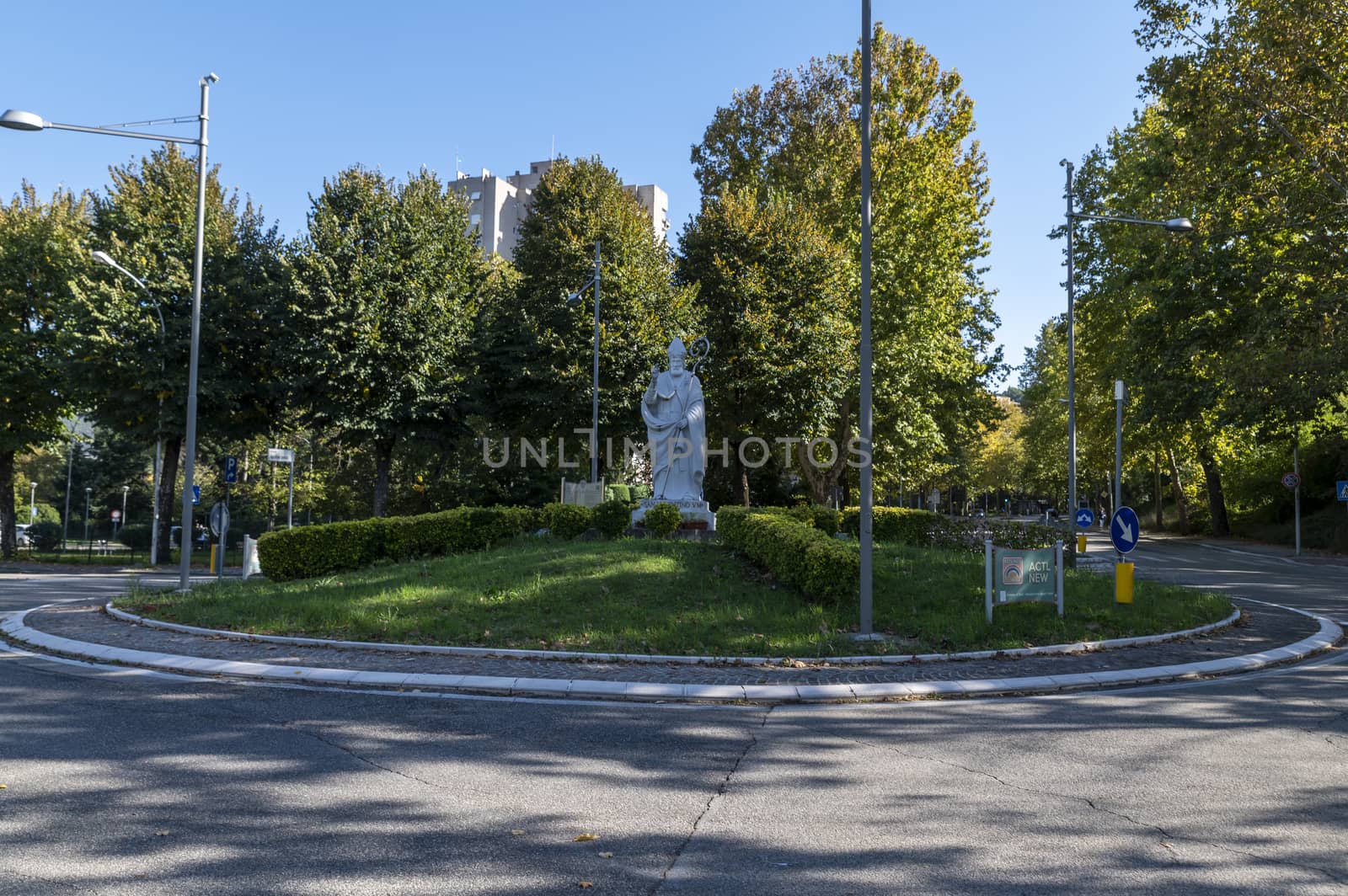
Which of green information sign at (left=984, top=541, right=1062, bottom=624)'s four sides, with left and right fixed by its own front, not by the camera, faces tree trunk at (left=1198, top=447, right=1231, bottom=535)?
back

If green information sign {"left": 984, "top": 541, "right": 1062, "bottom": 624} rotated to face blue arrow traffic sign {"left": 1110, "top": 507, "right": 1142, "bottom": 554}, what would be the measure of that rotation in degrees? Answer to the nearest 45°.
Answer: approximately 135° to its left

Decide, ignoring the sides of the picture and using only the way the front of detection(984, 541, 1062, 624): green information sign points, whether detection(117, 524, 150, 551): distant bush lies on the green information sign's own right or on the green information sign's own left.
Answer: on the green information sign's own right

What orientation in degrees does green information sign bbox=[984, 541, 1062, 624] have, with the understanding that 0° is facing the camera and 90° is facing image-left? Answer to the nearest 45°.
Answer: approximately 0°

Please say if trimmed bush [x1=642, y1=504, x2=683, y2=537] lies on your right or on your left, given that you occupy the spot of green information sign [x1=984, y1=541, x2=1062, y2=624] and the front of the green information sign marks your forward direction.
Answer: on your right

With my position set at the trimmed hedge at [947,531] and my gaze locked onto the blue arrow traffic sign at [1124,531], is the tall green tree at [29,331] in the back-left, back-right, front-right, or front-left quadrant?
back-right

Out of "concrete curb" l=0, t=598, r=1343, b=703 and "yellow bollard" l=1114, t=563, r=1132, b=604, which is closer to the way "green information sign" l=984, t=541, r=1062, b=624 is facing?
the concrete curb

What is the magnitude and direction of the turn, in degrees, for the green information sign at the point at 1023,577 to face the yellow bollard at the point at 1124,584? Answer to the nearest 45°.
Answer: approximately 135° to its left

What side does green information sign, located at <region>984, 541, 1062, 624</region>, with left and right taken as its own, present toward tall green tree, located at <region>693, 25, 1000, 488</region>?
back

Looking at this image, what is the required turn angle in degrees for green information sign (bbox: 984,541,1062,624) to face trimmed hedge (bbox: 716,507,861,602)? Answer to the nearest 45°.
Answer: approximately 90° to its right

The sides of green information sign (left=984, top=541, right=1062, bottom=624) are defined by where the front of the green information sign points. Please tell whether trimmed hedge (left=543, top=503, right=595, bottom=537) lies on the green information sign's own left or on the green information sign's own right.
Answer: on the green information sign's own right

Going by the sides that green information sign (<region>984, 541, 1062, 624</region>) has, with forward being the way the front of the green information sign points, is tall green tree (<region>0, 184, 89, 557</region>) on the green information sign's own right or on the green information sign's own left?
on the green information sign's own right

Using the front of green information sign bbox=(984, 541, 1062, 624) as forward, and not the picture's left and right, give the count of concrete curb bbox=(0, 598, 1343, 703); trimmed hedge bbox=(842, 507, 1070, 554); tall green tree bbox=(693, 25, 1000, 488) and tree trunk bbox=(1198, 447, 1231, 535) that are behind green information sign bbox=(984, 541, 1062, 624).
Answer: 3
